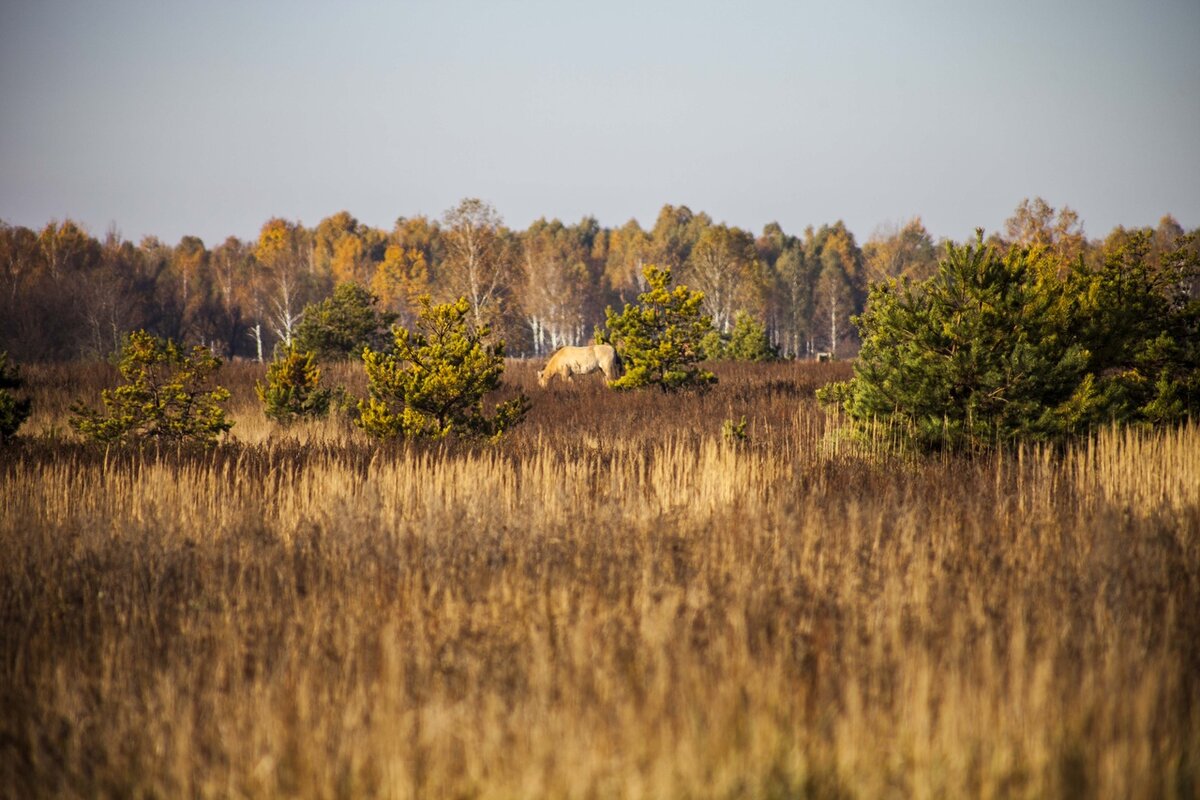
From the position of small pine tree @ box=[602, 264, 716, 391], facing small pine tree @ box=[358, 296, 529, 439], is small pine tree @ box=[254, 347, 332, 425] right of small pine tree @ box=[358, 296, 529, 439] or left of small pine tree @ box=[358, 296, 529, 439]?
right

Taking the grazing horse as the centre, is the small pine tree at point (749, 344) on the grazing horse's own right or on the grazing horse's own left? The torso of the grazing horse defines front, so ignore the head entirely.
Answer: on the grazing horse's own right

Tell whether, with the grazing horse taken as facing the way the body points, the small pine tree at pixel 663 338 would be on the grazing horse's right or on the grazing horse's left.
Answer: on the grazing horse's left

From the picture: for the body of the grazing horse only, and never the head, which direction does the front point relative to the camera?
to the viewer's left

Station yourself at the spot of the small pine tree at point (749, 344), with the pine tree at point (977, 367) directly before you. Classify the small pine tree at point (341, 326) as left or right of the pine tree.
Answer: right

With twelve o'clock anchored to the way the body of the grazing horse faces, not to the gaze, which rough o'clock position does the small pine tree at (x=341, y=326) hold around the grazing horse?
The small pine tree is roughly at 12 o'clock from the grazing horse.
